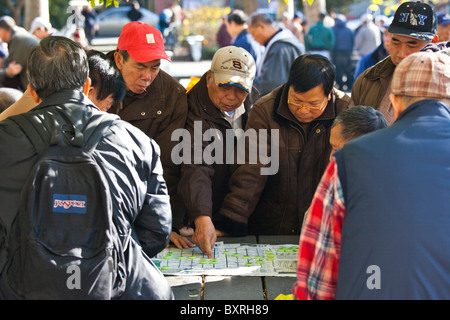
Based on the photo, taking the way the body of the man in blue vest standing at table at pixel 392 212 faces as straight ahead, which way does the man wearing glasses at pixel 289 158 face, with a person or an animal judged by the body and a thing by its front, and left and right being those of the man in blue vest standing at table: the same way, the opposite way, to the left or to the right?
the opposite way

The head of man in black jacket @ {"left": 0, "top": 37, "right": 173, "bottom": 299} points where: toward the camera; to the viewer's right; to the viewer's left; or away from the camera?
away from the camera

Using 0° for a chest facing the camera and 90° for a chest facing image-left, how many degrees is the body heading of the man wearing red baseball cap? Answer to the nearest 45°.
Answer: approximately 315°

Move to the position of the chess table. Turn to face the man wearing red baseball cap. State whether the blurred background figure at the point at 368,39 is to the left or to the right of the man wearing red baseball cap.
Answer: right

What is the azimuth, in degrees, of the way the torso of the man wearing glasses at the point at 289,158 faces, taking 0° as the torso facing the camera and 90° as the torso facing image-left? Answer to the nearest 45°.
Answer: approximately 0°

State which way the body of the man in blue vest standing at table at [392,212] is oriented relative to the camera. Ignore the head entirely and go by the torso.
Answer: away from the camera

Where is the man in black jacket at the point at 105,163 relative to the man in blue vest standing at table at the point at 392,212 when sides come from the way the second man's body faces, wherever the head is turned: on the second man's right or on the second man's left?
on the second man's left

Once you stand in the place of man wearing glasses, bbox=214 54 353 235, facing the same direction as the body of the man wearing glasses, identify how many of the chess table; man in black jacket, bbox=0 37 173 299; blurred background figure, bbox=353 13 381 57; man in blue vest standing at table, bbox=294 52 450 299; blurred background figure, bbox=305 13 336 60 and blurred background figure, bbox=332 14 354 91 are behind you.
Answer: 3

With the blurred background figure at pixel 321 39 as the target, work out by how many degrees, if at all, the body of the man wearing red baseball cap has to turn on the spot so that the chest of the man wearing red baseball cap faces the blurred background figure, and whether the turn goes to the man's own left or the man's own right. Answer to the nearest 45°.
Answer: approximately 90° to the man's own left

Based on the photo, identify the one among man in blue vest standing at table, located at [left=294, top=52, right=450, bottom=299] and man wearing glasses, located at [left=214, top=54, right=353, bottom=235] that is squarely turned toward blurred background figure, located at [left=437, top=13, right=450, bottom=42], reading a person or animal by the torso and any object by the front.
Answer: the man in blue vest standing at table

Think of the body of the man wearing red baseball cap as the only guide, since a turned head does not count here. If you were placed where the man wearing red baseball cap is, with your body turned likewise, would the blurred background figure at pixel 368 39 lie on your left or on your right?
on your left

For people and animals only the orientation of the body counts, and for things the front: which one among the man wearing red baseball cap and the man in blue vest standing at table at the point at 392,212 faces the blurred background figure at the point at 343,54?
the man in blue vest standing at table

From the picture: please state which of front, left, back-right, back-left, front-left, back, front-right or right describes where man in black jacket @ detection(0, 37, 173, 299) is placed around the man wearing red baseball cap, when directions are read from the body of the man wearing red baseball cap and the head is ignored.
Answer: front-right

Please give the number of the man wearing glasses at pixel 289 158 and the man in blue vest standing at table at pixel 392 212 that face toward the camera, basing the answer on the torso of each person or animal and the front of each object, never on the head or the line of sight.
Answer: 1

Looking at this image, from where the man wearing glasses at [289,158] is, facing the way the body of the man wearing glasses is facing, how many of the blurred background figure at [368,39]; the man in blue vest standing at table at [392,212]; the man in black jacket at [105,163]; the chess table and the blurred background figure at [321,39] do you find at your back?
2
